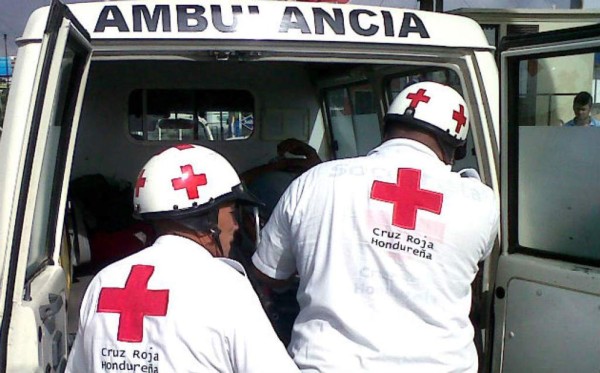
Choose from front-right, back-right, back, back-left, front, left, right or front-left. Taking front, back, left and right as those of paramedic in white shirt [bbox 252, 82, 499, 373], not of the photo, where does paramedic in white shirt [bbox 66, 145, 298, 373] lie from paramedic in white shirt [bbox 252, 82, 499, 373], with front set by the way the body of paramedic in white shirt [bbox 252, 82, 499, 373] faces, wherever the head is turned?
back-left

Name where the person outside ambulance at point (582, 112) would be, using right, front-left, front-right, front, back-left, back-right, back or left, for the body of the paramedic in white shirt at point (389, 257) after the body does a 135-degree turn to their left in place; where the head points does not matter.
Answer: back

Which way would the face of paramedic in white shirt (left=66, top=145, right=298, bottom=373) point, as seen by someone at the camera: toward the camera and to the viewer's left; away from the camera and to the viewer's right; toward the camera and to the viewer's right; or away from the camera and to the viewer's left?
away from the camera and to the viewer's right

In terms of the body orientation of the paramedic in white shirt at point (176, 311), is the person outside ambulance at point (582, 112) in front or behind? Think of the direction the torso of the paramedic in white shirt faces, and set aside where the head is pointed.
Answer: in front

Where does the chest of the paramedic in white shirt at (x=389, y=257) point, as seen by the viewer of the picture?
away from the camera

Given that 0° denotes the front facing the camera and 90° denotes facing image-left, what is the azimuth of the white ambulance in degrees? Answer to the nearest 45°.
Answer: approximately 180°

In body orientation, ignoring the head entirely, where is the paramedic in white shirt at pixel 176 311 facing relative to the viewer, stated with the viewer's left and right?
facing away from the viewer and to the right of the viewer

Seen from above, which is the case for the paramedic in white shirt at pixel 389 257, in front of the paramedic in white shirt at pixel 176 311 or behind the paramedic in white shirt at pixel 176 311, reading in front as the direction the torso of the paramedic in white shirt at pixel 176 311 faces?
in front

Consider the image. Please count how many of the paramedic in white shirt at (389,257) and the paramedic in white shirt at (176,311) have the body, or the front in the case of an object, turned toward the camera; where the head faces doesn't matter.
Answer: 0
